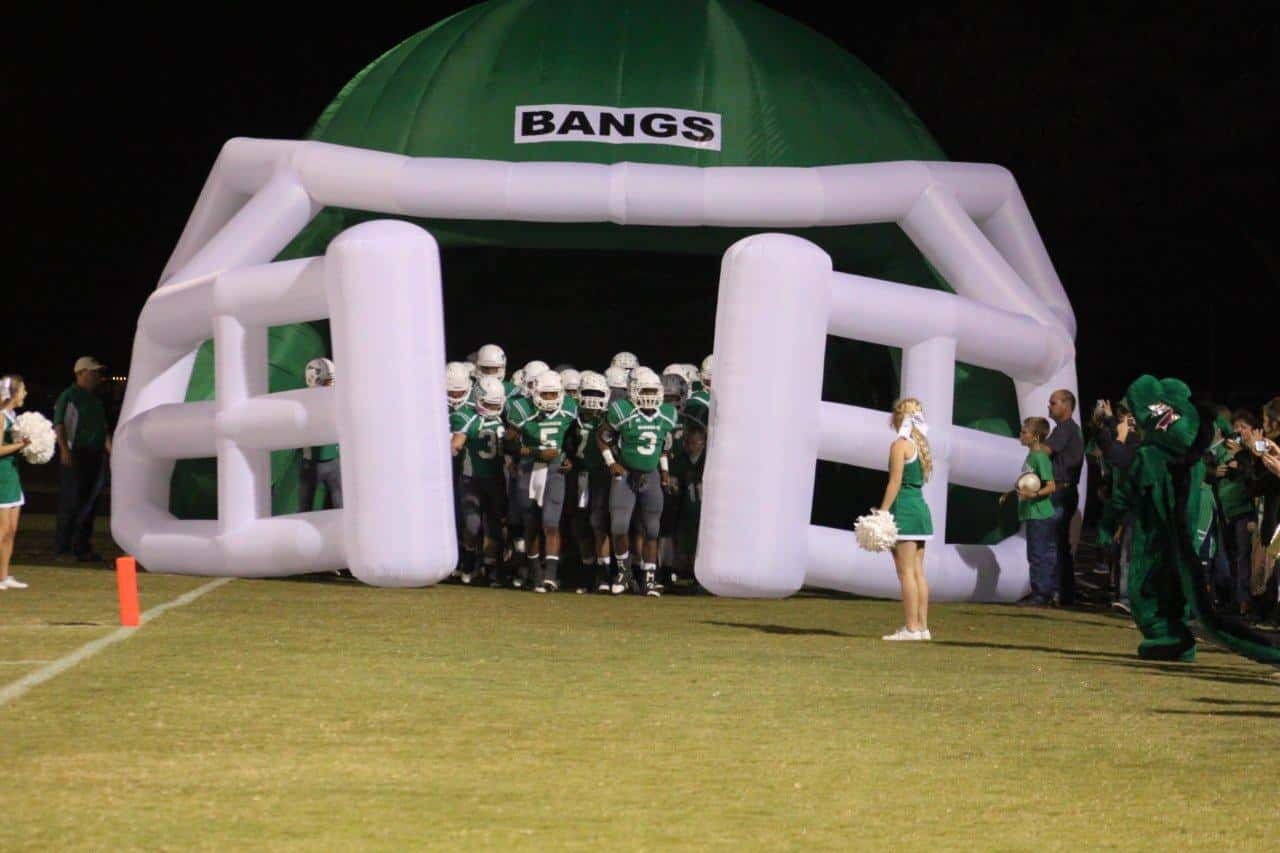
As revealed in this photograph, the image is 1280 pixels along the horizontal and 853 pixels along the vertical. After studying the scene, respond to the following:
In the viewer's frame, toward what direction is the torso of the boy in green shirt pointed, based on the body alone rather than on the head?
to the viewer's left

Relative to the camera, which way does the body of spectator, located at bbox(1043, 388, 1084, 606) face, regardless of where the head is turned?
to the viewer's left

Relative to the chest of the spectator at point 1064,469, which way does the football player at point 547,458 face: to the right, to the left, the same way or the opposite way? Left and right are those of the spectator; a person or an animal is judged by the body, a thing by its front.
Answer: to the left

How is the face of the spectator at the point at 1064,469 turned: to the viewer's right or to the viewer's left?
to the viewer's left

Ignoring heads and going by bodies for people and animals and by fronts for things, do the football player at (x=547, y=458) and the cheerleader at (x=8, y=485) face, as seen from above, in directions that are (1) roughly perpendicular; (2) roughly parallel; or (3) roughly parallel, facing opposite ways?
roughly perpendicular

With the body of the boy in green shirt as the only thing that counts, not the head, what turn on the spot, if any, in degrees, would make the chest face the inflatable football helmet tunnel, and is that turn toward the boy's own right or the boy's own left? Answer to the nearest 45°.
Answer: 0° — they already face it

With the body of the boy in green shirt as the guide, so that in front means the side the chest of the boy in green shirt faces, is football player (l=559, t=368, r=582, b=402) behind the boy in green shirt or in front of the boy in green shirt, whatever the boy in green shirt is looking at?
in front

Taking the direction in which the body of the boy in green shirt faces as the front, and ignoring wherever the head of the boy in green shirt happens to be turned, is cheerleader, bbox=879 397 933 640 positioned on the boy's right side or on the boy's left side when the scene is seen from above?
on the boy's left side

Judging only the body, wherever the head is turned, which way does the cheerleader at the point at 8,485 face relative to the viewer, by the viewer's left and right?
facing to the right of the viewer

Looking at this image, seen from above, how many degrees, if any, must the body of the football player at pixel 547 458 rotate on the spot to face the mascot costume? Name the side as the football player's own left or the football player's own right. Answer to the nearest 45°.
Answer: approximately 45° to the football player's own left
